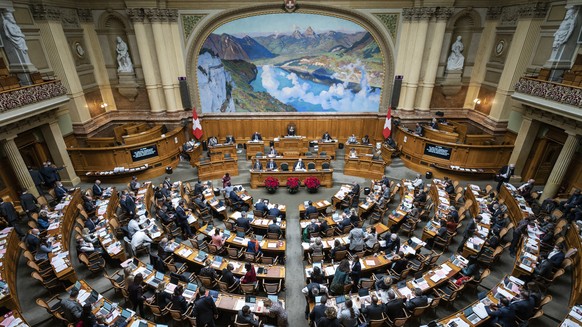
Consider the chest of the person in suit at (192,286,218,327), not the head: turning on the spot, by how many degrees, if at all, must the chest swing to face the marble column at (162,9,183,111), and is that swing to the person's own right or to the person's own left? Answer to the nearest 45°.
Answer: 0° — they already face it

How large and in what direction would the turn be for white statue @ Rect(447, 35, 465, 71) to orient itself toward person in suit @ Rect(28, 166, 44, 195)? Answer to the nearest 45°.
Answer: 0° — it already faces them

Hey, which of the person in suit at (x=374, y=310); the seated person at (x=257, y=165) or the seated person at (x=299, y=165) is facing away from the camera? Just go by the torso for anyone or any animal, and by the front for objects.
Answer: the person in suit

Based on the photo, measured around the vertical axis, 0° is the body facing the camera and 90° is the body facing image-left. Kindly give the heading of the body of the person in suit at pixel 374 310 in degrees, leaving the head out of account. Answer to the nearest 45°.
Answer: approximately 180°

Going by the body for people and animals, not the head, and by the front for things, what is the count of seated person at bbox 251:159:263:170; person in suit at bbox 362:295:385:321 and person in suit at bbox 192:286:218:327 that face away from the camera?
2

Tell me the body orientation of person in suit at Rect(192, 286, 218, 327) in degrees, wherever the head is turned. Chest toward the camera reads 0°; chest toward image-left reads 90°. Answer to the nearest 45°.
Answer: approximately 180°

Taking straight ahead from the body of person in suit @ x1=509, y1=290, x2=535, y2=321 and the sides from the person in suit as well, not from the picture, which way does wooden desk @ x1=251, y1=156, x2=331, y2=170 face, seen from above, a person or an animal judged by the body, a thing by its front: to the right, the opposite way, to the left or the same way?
the opposite way

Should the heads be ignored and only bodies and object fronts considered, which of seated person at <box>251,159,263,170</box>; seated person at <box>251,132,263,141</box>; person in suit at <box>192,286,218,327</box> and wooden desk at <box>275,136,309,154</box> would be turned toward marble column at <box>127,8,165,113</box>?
the person in suit
